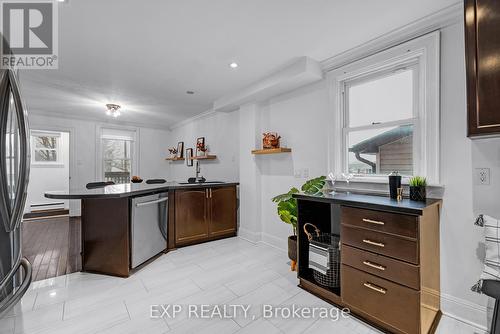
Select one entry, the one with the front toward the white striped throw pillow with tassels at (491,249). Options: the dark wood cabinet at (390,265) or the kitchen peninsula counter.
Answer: the kitchen peninsula counter

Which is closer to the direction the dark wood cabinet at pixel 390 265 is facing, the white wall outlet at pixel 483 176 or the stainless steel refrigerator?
the stainless steel refrigerator

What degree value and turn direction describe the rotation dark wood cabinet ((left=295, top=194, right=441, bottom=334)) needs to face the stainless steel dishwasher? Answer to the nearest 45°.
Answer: approximately 45° to its right

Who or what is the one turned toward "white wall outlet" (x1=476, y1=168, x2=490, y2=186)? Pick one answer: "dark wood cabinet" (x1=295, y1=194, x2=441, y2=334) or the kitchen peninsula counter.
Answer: the kitchen peninsula counter

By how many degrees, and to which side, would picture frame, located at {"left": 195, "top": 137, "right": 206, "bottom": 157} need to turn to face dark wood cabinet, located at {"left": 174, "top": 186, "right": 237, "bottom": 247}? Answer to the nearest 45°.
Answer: approximately 45° to its left

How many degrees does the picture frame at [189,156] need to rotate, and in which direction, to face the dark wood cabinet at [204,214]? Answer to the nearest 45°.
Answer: approximately 45° to its left

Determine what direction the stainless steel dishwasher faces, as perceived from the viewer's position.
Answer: facing the viewer and to the right of the viewer

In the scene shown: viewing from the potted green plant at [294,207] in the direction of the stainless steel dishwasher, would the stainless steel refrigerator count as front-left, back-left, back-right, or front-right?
front-left

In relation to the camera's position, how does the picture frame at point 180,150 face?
facing the viewer and to the left of the viewer
